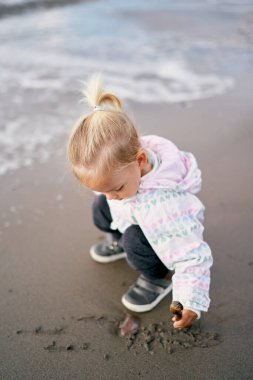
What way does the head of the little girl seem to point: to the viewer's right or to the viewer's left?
to the viewer's left

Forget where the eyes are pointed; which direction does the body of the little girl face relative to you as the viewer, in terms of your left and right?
facing the viewer and to the left of the viewer
